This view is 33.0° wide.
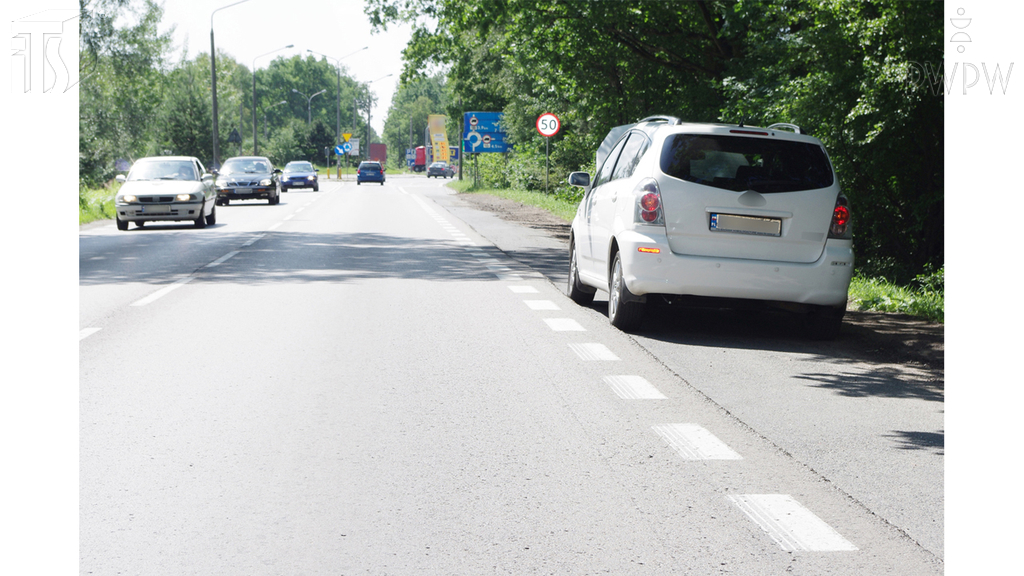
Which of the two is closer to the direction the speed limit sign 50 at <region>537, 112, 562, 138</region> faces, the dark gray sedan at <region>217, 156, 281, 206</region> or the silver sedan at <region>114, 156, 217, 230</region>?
the silver sedan

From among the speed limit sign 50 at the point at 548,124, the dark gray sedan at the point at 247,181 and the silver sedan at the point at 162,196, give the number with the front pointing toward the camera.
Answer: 3

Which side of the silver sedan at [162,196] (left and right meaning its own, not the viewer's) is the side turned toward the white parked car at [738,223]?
front

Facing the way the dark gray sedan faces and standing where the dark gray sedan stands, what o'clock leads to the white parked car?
The white parked car is roughly at 12 o'clock from the dark gray sedan.

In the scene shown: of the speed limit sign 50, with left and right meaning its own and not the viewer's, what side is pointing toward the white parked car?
front

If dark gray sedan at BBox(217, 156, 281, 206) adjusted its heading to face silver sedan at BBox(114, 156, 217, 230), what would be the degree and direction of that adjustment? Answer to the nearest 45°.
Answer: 0° — it already faces it

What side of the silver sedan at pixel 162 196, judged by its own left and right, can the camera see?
front

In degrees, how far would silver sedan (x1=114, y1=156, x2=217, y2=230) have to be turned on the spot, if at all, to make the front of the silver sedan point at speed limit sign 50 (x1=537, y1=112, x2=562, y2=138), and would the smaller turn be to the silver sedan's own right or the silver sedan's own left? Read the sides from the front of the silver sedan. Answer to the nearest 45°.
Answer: approximately 135° to the silver sedan's own left

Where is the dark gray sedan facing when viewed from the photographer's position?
facing the viewer

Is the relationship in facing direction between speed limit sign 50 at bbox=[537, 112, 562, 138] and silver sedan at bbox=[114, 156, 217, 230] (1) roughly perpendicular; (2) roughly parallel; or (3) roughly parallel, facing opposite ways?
roughly parallel

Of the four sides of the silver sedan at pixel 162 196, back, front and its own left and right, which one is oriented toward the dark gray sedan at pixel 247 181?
back

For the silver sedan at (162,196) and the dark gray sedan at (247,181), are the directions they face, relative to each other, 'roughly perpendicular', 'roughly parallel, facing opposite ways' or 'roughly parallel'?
roughly parallel
